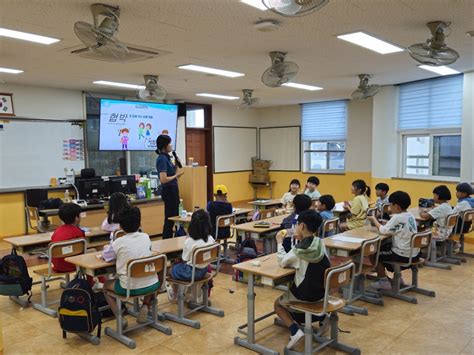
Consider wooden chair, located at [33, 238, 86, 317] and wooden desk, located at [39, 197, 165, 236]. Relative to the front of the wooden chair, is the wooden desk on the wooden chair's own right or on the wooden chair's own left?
on the wooden chair's own right

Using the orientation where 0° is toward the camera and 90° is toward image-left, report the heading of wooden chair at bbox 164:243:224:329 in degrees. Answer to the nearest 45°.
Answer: approximately 135°

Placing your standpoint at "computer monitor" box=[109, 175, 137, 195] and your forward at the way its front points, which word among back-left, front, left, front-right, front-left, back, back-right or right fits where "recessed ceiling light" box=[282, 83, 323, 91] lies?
right

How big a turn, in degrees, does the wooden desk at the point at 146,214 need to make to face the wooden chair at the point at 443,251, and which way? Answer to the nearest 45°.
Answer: approximately 45° to its left

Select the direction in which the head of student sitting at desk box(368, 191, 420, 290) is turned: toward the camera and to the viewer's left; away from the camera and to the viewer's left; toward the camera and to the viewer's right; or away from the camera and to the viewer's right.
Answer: away from the camera and to the viewer's left

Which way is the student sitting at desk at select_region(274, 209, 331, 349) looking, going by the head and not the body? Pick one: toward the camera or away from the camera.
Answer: away from the camera

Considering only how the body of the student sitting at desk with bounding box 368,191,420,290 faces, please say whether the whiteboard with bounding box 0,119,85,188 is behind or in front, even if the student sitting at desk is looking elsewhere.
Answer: in front

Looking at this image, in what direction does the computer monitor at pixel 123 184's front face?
away from the camera

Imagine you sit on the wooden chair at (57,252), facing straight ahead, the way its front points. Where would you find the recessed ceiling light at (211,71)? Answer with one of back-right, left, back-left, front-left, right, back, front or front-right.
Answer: right
